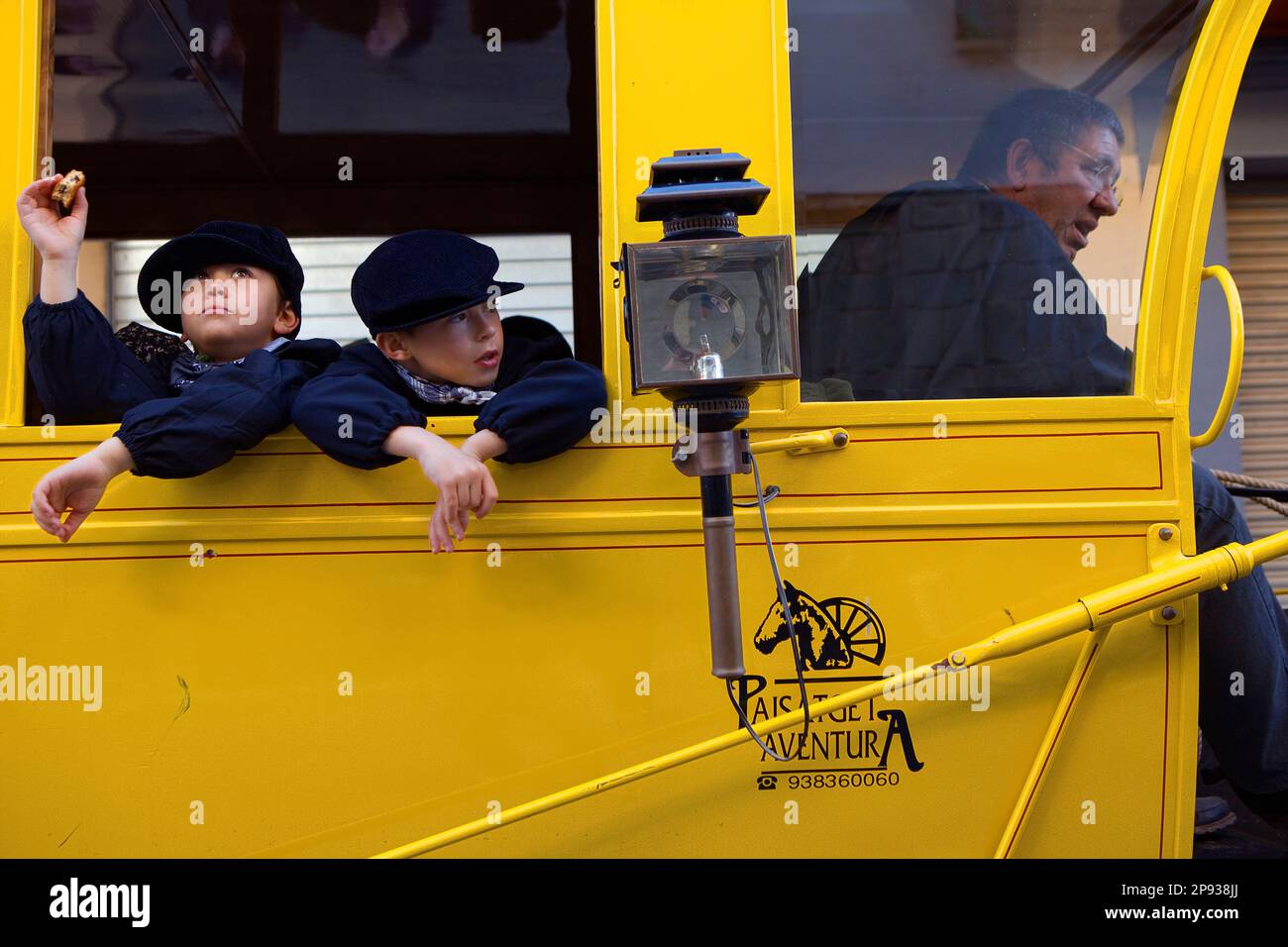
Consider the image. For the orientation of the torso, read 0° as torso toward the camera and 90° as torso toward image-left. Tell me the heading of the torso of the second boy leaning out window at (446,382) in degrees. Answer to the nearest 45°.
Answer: approximately 0°

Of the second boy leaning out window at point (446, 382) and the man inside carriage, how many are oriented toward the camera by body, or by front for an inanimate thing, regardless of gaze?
1

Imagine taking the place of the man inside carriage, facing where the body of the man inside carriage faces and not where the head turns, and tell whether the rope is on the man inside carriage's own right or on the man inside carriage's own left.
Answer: on the man inside carriage's own left

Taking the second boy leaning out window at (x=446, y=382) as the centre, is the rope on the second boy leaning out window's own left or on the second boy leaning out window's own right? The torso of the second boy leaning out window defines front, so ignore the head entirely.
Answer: on the second boy leaning out window's own left

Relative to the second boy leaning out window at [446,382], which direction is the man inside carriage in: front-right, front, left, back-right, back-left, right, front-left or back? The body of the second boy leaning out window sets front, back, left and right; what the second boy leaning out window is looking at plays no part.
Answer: left

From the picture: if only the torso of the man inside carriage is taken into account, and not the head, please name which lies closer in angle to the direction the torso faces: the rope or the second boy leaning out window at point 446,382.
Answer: the rope

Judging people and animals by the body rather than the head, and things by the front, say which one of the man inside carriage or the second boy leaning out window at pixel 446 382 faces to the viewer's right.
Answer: the man inside carriage

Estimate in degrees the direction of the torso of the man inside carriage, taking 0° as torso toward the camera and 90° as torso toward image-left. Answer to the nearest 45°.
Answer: approximately 270°

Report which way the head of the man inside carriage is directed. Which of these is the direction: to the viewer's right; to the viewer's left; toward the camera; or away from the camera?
to the viewer's right
